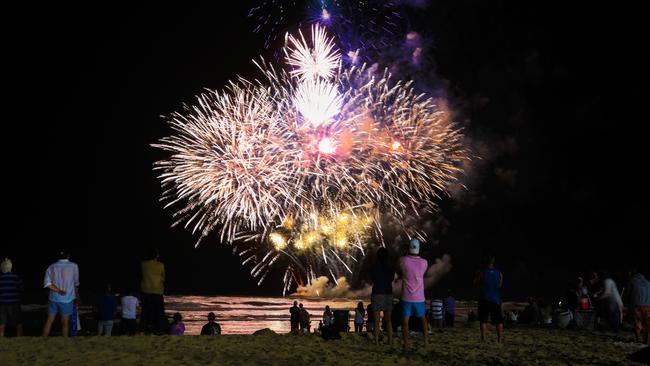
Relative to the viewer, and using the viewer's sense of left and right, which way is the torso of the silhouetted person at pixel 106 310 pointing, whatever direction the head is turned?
facing away from the viewer

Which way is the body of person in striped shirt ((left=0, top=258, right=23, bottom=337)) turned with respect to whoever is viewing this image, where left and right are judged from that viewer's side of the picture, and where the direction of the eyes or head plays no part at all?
facing away from the viewer

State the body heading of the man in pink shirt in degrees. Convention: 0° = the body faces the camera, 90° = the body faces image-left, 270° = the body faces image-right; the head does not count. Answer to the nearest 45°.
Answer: approximately 180°

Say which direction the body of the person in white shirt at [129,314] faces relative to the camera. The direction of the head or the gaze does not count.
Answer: away from the camera

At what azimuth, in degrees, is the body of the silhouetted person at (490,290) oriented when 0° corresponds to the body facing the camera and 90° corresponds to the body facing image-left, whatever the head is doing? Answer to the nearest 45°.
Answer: approximately 180°

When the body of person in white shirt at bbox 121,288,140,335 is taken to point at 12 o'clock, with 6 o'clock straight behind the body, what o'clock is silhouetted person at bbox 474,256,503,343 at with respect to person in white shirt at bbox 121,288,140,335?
silhouetted person at bbox 474,256,503,343 is roughly at 4 o'clock from person in white shirt at bbox 121,288,140,335.

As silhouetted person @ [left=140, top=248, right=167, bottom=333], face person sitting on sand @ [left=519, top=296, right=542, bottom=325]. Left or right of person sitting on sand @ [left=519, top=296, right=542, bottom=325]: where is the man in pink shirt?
right

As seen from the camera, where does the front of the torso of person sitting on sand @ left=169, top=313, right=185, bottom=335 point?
away from the camera

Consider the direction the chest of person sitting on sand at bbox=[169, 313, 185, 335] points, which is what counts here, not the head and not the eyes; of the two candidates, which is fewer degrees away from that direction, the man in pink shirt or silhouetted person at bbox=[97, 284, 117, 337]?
the silhouetted person

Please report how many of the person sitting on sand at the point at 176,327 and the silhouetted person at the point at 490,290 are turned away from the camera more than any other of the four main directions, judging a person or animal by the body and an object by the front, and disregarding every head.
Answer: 2

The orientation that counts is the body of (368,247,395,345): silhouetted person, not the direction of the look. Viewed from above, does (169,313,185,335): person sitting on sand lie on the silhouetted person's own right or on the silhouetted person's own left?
on the silhouetted person's own left

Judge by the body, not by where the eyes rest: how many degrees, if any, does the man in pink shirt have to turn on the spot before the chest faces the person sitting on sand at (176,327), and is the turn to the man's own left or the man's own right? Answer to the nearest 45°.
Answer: approximately 45° to the man's own left

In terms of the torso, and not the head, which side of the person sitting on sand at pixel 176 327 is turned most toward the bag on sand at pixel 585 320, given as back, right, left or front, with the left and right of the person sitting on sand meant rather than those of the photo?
right

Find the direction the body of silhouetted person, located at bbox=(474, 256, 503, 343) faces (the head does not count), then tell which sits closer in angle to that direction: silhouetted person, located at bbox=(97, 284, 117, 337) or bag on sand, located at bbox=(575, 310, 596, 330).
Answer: the bag on sand

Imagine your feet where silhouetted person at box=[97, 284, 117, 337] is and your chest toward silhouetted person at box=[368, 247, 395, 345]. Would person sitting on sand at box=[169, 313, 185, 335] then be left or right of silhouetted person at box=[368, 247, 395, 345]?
left
